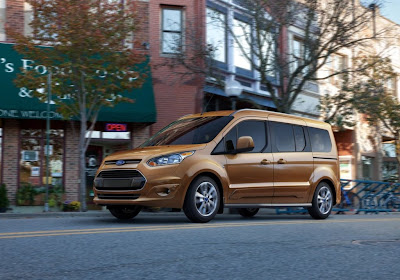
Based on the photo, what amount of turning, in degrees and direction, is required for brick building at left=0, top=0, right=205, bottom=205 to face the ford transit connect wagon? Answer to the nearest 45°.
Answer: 0° — it already faces it

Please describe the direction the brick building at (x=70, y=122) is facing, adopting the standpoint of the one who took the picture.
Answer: facing the viewer

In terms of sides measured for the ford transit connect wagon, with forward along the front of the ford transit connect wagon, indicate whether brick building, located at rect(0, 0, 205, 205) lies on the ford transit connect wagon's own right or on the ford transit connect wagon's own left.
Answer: on the ford transit connect wagon's own right

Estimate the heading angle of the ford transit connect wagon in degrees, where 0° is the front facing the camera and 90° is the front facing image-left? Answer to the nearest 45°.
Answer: approximately 45°

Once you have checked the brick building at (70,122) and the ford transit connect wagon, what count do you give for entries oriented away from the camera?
0
